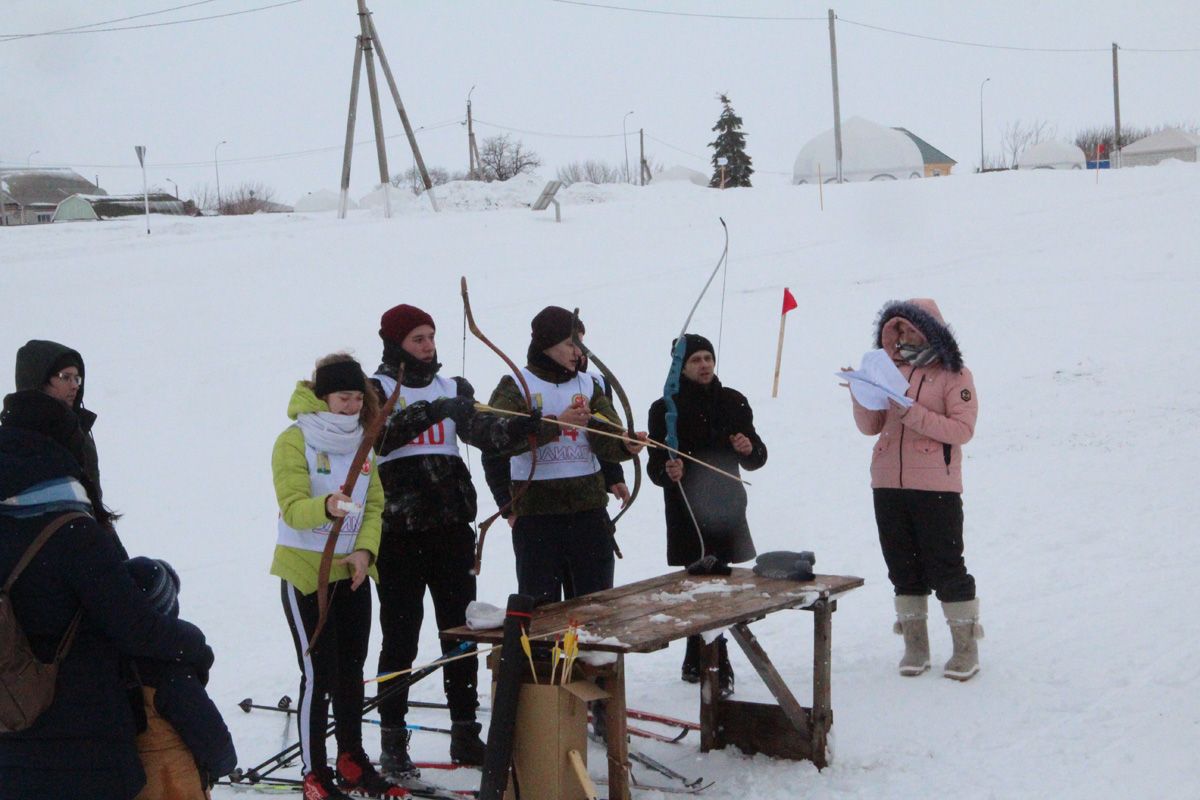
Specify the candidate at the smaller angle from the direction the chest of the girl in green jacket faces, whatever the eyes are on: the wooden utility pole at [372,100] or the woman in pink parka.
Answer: the woman in pink parka

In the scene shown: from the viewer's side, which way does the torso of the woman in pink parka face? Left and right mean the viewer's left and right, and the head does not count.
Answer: facing the viewer and to the left of the viewer

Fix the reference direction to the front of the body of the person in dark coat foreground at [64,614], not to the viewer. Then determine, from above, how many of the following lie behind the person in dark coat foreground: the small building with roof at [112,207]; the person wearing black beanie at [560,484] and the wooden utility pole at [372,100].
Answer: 0

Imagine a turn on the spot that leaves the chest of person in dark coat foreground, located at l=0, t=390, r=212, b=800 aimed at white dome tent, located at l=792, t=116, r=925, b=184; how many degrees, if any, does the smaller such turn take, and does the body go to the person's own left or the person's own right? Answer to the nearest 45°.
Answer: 0° — they already face it

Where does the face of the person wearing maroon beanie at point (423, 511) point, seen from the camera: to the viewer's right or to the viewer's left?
to the viewer's right

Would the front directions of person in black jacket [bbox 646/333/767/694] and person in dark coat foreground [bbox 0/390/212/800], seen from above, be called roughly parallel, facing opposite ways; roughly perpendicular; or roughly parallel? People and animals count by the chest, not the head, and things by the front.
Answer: roughly parallel, facing opposite ways

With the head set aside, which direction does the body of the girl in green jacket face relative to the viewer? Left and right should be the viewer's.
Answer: facing the viewer and to the right of the viewer

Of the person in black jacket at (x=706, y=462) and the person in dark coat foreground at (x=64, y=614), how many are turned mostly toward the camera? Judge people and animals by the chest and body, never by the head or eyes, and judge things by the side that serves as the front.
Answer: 1

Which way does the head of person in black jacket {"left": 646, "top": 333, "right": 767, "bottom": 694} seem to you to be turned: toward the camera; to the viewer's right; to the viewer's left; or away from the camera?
toward the camera

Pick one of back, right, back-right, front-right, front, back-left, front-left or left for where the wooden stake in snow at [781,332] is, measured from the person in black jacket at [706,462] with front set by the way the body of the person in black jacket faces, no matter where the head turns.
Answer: back

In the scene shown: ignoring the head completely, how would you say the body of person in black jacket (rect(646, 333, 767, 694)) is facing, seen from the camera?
toward the camera

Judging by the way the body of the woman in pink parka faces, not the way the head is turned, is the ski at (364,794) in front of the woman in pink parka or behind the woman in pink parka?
in front

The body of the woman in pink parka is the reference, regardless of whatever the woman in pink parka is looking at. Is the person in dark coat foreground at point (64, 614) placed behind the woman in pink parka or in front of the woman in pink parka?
in front

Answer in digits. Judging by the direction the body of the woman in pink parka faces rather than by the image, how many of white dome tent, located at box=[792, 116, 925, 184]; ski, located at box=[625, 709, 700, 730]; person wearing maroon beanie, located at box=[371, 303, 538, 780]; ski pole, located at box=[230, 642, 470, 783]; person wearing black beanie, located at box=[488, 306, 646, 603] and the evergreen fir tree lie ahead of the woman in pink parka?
4

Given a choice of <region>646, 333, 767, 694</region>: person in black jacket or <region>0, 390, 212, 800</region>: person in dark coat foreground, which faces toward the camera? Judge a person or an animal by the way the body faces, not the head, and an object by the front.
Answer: the person in black jacket

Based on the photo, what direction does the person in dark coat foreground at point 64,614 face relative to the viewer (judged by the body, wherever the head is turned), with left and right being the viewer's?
facing away from the viewer and to the right of the viewer
